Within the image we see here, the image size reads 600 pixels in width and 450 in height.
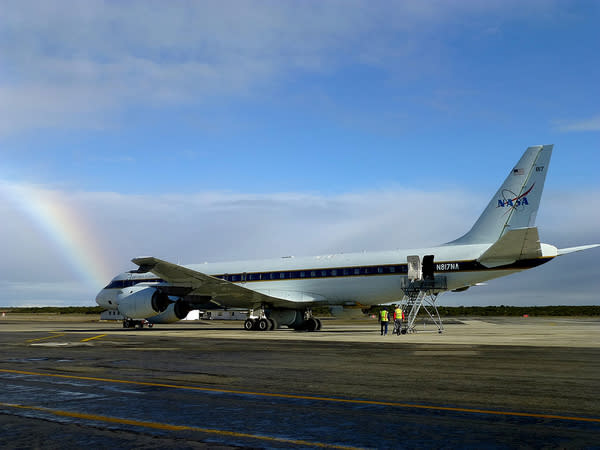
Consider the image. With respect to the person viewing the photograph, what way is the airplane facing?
facing away from the viewer and to the left of the viewer
